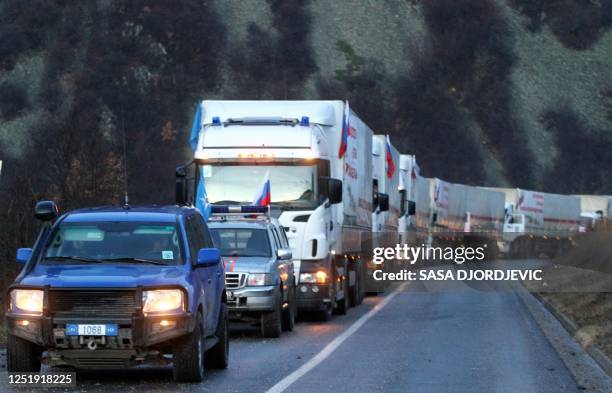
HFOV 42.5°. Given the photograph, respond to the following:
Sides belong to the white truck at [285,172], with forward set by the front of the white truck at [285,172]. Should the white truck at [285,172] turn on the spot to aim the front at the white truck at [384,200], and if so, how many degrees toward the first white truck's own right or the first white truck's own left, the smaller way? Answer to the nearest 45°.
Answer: approximately 180°

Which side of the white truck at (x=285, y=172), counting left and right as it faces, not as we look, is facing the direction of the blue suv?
front

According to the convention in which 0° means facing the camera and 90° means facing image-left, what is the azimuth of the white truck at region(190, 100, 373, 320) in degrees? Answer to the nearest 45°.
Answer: approximately 0°

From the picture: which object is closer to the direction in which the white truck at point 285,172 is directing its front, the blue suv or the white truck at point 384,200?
the blue suv
